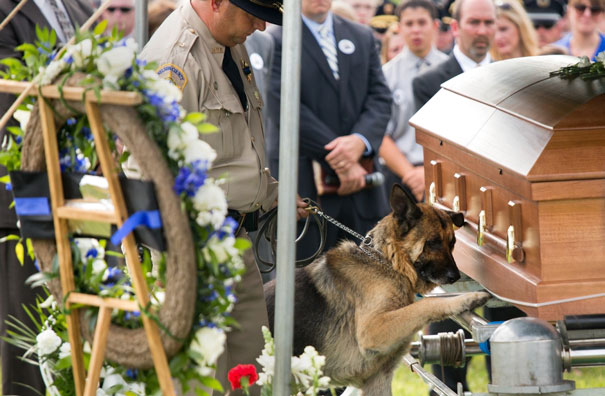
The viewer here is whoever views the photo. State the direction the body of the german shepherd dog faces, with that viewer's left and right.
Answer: facing to the right of the viewer

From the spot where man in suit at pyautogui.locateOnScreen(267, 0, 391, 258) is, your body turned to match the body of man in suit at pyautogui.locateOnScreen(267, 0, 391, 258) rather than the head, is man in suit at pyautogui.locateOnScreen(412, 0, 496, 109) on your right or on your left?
on your left

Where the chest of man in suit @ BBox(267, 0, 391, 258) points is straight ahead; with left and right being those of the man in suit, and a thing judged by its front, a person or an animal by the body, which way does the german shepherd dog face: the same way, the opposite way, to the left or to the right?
to the left

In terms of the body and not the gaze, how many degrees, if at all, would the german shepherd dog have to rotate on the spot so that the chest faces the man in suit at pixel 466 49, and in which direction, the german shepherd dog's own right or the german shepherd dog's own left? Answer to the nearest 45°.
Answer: approximately 90° to the german shepherd dog's own left

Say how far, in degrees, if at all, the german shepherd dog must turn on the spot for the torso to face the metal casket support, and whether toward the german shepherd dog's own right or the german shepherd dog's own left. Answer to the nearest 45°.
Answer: approximately 45° to the german shepherd dog's own right

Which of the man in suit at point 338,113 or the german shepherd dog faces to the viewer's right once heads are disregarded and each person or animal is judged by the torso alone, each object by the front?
the german shepherd dog
